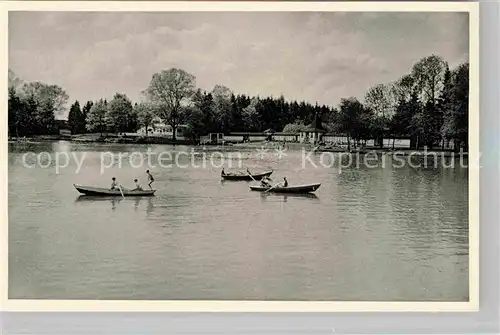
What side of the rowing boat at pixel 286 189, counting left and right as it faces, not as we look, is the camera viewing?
right

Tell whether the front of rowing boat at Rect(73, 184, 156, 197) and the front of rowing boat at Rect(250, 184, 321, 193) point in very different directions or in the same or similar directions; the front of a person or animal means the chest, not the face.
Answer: very different directions

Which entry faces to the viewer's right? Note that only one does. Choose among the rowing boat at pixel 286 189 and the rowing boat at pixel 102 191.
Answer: the rowing boat at pixel 286 189

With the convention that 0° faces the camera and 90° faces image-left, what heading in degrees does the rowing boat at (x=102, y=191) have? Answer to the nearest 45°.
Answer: approximately 90°
